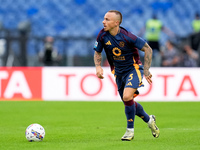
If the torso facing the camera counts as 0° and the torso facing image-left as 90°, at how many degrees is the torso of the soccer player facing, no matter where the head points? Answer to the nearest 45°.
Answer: approximately 45°

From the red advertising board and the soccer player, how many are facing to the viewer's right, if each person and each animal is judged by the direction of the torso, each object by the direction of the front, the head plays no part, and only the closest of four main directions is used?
0

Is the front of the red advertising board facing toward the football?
yes

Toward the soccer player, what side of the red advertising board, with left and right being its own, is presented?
front

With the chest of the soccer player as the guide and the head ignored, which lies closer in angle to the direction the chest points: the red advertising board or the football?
the football

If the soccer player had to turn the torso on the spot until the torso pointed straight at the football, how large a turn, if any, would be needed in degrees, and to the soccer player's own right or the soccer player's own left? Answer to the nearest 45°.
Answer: approximately 45° to the soccer player's own right
